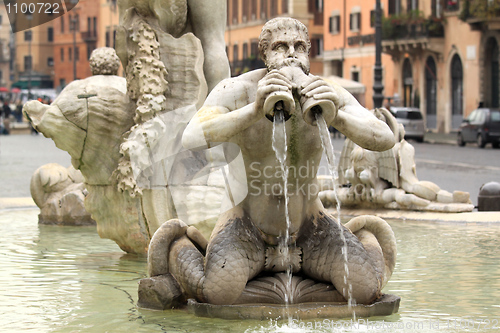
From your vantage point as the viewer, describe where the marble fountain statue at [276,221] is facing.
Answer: facing the viewer

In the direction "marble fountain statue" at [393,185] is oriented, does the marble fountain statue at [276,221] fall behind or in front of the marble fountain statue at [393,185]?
in front

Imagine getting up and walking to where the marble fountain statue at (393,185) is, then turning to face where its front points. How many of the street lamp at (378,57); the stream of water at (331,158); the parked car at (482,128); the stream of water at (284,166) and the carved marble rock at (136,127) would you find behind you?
2

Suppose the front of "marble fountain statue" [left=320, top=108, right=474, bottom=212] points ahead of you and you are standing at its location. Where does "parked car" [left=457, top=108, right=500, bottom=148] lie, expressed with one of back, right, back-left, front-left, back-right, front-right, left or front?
back

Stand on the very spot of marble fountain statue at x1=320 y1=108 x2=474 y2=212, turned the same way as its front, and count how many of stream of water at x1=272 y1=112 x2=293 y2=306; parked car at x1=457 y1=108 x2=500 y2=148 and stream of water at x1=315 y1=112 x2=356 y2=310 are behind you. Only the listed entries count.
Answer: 1

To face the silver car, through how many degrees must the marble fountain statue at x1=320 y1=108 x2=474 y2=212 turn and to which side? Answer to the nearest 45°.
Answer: approximately 180°

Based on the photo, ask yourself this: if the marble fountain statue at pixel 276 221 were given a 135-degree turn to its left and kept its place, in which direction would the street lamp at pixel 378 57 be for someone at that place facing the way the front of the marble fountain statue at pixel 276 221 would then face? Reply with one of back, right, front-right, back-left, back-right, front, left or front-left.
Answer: front-left

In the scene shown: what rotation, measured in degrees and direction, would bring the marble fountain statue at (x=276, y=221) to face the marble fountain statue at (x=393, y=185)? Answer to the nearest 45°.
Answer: approximately 180°
